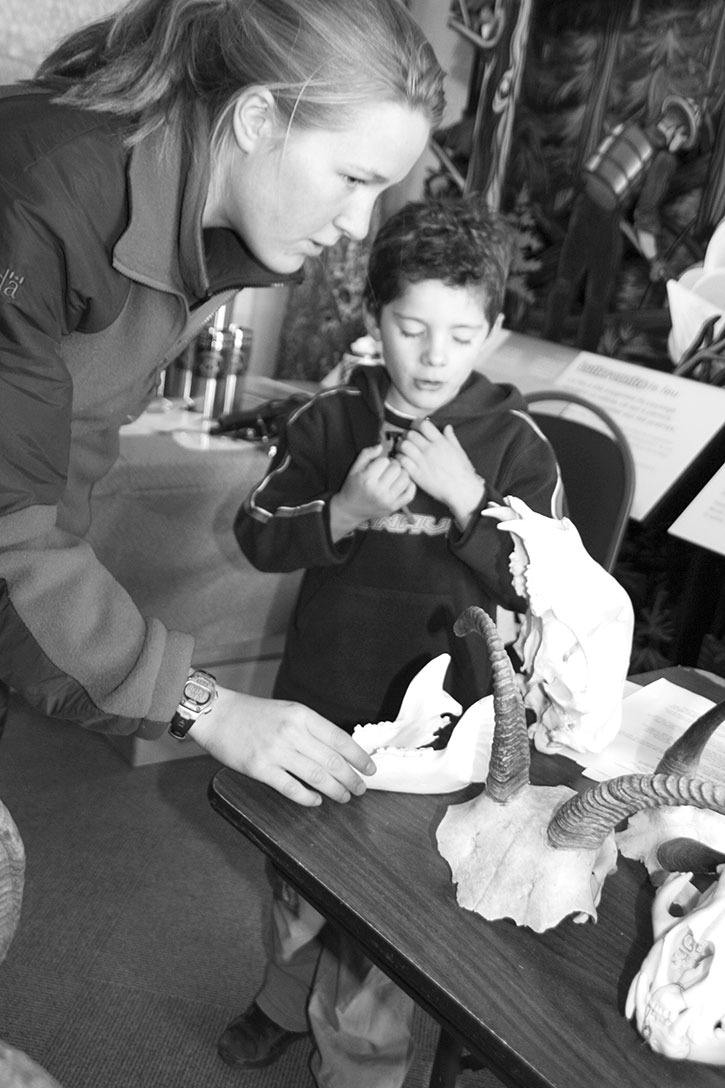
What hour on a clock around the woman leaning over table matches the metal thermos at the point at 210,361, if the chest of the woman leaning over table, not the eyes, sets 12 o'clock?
The metal thermos is roughly at 9 o'clock from the woman leaning over table.

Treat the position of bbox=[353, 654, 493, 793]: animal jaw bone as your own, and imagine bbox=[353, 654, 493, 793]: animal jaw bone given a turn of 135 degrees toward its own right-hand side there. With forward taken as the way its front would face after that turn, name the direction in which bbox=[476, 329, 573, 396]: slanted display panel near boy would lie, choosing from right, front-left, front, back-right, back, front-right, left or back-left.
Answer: front-left

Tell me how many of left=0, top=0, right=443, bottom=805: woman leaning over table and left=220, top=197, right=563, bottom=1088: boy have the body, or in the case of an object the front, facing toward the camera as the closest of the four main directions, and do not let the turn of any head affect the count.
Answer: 1

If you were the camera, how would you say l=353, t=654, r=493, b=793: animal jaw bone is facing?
facing to the left of the viewer

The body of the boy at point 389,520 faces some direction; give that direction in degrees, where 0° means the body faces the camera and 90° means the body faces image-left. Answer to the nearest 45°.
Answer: approximately 0°

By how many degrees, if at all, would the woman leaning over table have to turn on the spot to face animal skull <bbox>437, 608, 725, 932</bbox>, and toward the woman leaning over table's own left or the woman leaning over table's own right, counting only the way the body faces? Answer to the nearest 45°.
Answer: approximately 45° to the woman leaning over table's own right

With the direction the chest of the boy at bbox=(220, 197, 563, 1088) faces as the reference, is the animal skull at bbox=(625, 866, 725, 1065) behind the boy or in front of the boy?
in front

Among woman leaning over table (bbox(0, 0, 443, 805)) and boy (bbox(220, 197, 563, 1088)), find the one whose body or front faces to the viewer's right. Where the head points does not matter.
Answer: the woman leaning over table

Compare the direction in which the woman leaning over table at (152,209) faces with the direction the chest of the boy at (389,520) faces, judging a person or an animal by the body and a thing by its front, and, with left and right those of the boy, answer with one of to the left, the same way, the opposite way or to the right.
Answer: to the left

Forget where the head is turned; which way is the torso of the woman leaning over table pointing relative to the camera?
to the viewer's right
